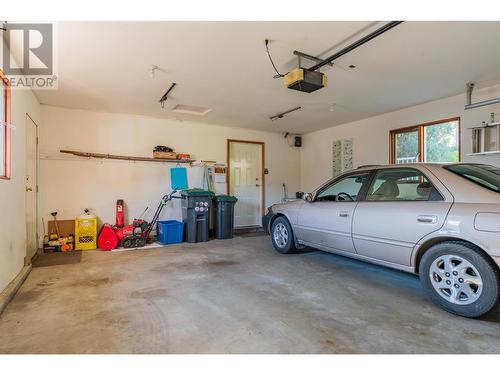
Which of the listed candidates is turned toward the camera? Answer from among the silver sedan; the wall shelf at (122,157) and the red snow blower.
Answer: the wall shelf

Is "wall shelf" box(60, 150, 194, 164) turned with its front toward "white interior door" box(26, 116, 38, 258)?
no

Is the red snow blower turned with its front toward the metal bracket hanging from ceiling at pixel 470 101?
no

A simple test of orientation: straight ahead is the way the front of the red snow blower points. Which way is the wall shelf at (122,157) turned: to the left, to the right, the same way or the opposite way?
to the left

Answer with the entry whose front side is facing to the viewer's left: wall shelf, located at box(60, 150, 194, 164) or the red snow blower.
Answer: the red snow blower

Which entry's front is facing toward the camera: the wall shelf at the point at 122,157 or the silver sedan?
the wall shelf

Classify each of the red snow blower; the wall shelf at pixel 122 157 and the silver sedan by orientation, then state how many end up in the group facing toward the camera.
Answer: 1

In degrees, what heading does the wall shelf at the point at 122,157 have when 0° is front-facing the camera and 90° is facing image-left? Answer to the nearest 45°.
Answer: approximately 0°

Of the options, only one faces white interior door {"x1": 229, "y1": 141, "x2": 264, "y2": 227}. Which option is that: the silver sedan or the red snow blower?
the silver sedan

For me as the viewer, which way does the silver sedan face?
facing away from the viewer and to the left of the viewer

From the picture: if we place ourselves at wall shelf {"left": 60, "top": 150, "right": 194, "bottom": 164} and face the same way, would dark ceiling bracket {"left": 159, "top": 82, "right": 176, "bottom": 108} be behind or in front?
in front

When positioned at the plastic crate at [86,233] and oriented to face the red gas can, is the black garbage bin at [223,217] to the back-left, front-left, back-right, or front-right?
front-left

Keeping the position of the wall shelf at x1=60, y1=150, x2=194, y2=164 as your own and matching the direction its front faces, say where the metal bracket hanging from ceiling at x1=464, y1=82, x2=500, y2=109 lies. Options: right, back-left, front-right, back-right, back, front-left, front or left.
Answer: front-left

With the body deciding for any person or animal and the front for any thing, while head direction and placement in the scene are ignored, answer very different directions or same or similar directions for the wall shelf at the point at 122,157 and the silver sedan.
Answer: very different directions

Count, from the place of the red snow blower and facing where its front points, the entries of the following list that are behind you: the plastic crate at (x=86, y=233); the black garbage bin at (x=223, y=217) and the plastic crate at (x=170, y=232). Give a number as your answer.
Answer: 2

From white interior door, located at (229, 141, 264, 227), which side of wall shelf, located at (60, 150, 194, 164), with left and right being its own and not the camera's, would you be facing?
left

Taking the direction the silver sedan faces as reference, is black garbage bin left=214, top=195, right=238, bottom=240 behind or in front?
in front

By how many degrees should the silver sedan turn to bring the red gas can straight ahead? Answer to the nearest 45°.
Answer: approximately 45° to its left

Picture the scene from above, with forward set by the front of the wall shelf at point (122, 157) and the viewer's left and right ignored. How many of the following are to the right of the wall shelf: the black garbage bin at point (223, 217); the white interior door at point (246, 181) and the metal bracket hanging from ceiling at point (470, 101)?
0

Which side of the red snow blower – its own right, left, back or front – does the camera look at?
left
